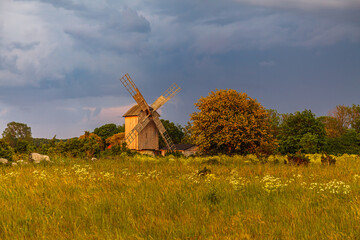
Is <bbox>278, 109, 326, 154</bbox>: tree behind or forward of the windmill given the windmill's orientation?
forward

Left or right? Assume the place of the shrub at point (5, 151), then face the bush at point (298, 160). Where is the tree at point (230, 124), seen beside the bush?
left

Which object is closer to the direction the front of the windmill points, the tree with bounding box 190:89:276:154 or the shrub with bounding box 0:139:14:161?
the tree

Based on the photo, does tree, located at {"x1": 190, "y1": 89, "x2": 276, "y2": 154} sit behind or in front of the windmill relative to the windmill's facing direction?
in front

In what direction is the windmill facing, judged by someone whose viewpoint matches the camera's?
facing the viewer and to the right of the viewer
